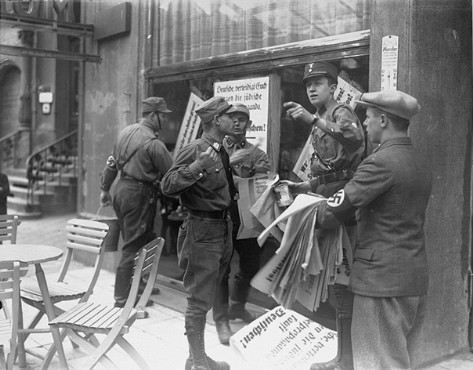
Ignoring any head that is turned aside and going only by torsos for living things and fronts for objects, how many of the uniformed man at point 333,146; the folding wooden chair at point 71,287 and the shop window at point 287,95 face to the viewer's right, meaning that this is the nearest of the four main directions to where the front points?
0

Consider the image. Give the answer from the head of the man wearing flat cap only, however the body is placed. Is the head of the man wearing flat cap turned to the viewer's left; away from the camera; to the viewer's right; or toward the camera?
to the viewer's left

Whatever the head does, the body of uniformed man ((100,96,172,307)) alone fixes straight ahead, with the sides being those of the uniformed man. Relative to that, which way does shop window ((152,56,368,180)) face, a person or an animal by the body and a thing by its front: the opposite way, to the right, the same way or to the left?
the opposite way

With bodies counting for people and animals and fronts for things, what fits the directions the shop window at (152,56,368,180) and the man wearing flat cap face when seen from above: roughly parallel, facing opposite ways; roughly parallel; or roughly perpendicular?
roughly perpendicular

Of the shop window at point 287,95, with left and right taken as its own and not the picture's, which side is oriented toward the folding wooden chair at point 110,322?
front

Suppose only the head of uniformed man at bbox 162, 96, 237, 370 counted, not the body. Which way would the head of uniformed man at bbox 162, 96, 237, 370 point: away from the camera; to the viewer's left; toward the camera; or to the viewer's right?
to the viewer's right

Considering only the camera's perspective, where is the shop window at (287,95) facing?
facing the viewer and to the left of the viewer

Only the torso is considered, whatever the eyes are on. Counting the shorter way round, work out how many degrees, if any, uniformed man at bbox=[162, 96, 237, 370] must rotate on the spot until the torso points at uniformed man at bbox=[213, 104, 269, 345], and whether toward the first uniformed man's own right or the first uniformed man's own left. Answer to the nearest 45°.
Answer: approximately 90° to the first uniformed man's own left

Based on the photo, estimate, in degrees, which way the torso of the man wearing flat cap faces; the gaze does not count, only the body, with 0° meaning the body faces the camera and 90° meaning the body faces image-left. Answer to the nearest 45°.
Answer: approximately 135°

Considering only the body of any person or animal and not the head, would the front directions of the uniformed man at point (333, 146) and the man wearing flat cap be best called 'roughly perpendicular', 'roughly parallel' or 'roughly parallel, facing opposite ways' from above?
roughly perpendicular
